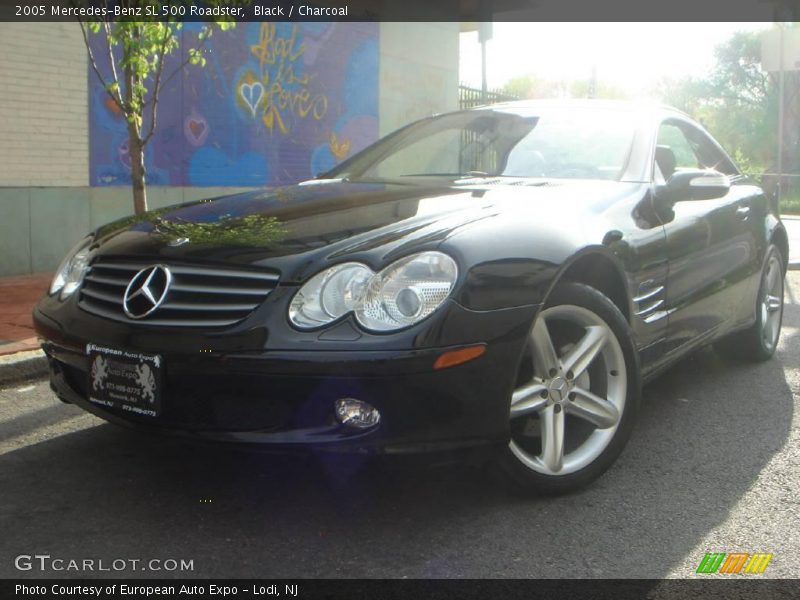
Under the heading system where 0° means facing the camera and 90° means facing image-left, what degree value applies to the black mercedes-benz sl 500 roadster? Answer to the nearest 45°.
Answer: approximately 45°

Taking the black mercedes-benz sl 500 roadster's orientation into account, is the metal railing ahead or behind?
behind
